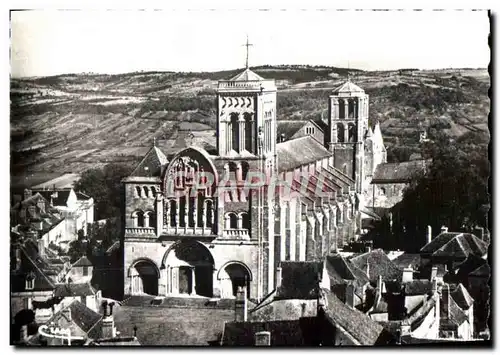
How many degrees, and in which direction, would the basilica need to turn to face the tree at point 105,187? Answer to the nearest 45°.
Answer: approximately 45° to its right

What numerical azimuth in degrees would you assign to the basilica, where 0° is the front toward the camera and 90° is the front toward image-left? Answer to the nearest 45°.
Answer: approximately 45°
